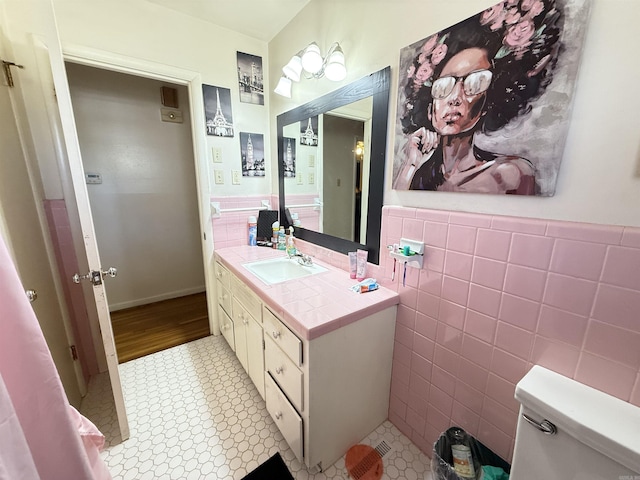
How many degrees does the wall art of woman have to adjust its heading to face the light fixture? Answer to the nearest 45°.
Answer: approximately 45° to its right

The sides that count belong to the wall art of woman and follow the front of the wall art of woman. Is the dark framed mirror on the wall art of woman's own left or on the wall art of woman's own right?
on the wall art of woman's own right

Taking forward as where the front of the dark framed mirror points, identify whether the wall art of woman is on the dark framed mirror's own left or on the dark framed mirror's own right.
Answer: on the dark framed mirror's own left

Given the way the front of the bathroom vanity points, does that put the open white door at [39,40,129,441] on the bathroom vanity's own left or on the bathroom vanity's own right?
on the bathroom vanity's own right

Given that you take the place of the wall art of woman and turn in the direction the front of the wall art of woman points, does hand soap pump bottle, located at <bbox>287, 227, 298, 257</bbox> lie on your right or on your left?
on your right

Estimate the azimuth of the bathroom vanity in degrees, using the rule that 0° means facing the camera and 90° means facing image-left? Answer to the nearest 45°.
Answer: approximately 45°
